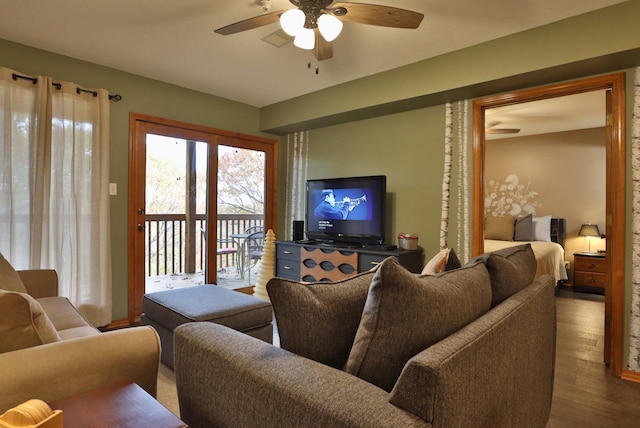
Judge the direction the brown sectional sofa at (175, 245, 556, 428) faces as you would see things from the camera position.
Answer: facing away from the viewer and to the left of the viewer

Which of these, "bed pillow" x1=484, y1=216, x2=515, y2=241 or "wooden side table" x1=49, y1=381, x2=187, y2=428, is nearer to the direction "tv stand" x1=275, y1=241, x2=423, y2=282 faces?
the wooden side table

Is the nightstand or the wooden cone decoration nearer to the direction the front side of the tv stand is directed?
the wooden cone decoration

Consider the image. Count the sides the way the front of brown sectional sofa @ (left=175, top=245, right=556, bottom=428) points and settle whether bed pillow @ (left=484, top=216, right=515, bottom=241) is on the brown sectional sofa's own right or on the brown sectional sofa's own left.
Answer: on the brown sectional sofa's own right

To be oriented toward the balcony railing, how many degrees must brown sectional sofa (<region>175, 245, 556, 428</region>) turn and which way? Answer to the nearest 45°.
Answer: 0° — it already faces it

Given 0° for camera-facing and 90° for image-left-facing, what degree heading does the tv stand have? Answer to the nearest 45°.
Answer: approximately 45°

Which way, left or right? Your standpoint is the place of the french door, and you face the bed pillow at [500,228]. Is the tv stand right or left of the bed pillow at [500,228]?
right

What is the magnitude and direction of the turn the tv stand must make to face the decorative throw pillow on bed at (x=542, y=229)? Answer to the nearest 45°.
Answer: approximately 180°
